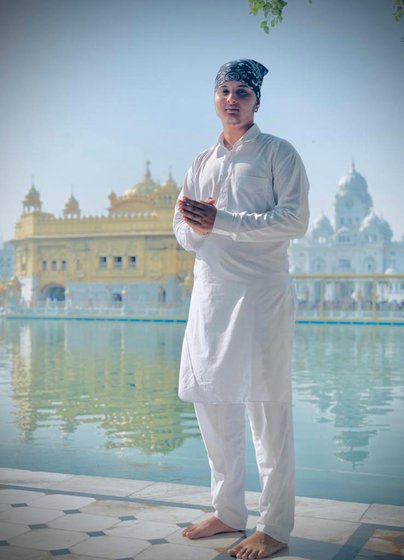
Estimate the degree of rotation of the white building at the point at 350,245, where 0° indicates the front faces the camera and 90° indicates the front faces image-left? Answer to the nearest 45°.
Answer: approximately 0°

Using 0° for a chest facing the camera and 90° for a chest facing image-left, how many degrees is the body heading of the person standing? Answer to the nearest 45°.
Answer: approximately 45°

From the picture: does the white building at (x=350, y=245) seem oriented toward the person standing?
yes

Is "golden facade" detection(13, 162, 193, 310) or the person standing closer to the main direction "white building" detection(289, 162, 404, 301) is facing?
the person standing

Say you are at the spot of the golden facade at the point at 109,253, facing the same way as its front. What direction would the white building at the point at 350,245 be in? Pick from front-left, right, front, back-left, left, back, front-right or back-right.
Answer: back-left

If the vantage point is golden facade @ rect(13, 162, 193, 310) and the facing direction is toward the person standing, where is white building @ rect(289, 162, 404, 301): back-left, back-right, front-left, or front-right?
back-left

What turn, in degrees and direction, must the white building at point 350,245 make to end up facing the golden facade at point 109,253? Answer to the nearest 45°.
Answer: approximately 45° to its right

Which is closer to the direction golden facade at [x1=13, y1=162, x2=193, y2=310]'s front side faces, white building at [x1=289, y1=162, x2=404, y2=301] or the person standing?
the person standing

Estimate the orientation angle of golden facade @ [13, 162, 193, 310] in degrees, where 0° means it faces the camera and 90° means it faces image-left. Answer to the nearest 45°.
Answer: approximately 0°

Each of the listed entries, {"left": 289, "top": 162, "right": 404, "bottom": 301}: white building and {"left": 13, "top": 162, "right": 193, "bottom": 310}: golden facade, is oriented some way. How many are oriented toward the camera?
2

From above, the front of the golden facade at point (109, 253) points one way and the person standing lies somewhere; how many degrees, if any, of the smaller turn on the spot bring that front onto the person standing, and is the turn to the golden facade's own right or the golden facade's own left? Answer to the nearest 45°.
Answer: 0° — it already faces them
